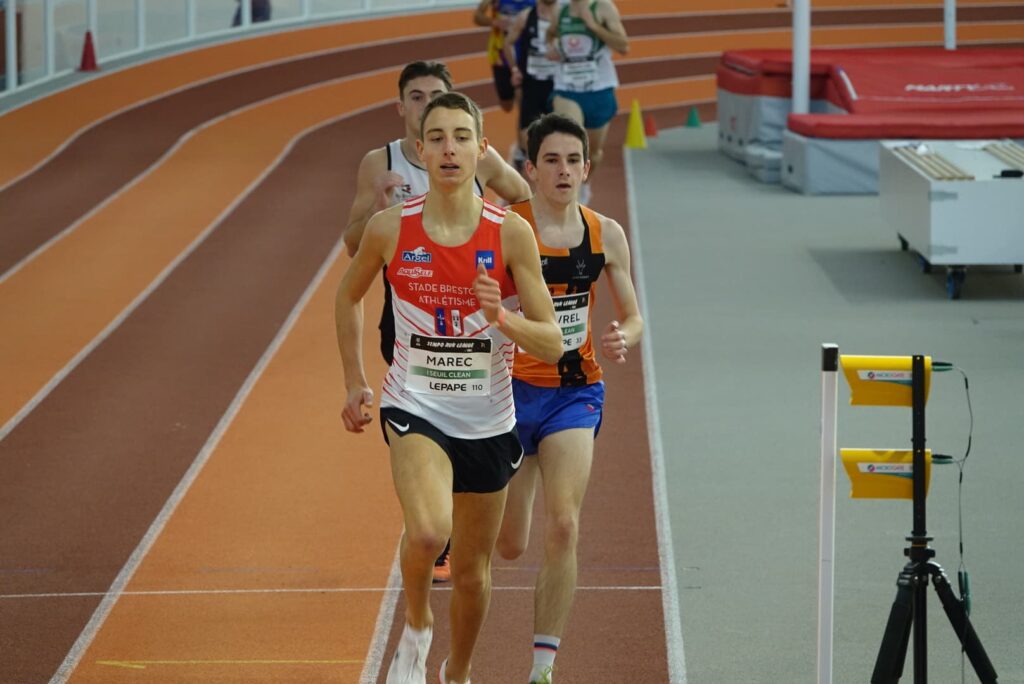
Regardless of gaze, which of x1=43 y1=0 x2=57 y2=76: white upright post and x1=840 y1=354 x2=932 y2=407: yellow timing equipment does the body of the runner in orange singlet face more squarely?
the yellow timing equipment

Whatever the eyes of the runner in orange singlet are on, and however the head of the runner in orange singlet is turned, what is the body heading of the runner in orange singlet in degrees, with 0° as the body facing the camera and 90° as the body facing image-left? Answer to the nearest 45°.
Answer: approximately 0°

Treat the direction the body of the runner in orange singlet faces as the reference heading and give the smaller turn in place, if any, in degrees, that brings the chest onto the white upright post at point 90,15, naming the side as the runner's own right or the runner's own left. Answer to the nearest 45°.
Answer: approximately 180°

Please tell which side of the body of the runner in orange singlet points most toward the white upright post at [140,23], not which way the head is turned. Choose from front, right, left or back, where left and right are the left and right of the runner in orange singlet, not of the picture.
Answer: back

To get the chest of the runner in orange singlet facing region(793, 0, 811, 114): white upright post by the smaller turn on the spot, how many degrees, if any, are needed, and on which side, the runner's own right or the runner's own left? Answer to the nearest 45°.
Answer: approximately 180°

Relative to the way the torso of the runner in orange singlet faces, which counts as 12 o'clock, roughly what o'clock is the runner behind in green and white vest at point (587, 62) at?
The runner behind in green and white vest is roughly at 6 o'clock from the runner in orange singlet.

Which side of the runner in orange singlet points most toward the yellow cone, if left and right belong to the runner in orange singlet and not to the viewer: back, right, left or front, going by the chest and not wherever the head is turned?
back
